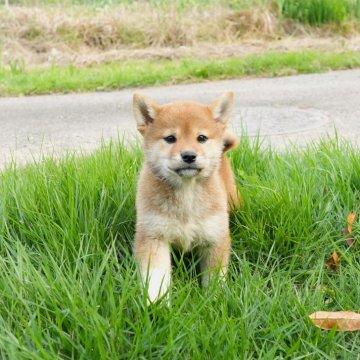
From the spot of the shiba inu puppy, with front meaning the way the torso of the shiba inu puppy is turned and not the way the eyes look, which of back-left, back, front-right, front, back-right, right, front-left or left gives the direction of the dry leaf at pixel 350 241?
left

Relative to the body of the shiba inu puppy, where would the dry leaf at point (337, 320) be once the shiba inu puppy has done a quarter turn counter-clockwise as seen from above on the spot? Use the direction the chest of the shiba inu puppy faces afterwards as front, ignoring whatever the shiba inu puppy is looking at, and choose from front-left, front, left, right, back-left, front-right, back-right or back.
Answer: front-right

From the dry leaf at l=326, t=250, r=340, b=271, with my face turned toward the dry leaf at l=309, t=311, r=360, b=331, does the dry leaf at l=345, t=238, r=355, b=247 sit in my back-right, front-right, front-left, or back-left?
back-left

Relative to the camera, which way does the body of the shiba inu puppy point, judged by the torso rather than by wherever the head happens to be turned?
toward the camera

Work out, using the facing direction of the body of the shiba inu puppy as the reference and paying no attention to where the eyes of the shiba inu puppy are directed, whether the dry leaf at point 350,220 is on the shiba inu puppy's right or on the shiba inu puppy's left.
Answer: on the shiba inu puppy's left

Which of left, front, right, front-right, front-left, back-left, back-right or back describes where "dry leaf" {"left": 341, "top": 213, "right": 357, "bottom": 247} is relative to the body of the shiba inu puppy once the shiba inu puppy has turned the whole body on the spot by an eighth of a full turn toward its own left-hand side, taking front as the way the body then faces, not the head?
front-left

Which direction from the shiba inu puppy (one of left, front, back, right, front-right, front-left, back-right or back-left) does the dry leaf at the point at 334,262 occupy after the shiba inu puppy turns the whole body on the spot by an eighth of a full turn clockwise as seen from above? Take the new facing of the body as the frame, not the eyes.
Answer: back-left

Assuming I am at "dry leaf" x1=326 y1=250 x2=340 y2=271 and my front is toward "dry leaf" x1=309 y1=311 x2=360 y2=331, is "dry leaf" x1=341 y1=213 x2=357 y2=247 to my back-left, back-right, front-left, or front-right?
back-left
